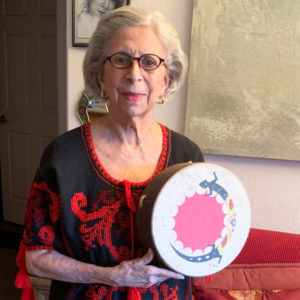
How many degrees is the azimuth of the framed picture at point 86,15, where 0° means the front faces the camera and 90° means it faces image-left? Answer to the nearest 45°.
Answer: approximately 0°

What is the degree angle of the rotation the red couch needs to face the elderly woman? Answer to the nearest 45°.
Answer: approximately 45° to its right

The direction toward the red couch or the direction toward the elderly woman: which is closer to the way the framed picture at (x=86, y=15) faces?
the elderly woman

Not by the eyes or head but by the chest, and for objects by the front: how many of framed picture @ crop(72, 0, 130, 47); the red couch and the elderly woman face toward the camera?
3

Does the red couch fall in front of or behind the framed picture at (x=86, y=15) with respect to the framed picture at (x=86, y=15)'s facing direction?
in front

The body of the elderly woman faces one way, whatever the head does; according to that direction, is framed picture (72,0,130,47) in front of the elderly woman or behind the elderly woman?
behind
